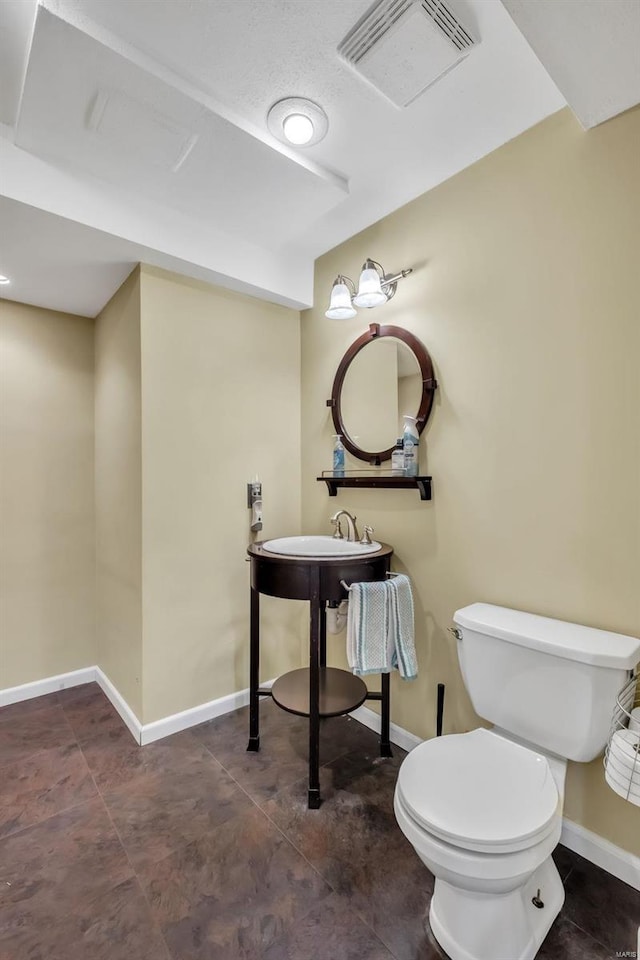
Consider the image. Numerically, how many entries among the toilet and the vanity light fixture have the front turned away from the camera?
0

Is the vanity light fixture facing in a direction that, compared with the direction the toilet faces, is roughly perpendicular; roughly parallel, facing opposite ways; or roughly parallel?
roughly parallel

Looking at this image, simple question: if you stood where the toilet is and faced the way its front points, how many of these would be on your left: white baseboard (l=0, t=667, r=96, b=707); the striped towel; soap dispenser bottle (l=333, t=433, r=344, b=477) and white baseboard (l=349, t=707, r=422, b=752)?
0

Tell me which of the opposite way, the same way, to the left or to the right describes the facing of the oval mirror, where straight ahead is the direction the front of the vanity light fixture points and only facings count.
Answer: the same way

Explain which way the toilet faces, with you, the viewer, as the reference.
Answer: facing the viewer and to the left of the viewer

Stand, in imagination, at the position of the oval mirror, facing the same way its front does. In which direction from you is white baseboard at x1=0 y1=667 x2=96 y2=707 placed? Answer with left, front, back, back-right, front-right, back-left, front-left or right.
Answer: front-right

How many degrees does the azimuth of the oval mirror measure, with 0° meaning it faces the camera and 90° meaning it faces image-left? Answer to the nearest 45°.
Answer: approximately 45°

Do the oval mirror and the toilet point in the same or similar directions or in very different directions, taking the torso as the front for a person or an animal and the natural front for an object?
same or similar directions

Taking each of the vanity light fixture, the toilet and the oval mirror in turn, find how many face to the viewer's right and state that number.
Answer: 0

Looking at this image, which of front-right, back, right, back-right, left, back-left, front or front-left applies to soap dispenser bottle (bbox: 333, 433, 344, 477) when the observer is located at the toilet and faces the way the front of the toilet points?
right

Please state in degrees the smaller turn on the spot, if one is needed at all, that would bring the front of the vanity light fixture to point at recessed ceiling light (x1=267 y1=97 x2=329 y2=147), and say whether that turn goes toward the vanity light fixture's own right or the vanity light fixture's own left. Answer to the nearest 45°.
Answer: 0° — it already faces it
